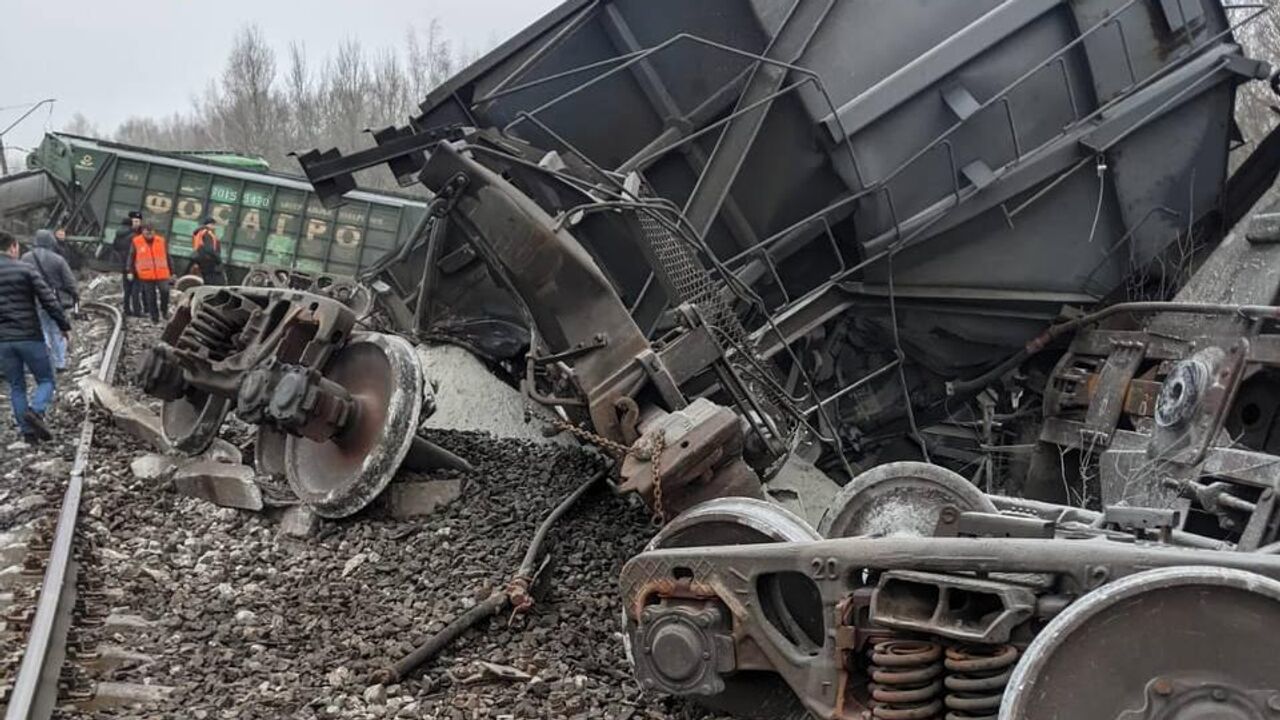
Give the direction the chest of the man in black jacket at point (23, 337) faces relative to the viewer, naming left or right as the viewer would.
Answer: facing away from the viewer and to the right of the viewer

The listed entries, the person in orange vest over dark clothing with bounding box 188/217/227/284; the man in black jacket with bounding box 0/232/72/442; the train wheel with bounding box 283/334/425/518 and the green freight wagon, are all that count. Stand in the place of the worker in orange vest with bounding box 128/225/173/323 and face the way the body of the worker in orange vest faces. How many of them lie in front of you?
2

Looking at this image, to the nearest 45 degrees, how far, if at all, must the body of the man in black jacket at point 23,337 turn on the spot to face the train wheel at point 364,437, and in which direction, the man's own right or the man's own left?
approximately 135° to the man's own right

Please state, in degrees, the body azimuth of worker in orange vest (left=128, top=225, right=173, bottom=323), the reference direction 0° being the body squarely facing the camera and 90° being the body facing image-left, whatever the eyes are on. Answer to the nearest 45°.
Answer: approximately 0°

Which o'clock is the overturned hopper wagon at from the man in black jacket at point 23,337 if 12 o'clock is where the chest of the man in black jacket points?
The overturned hopper wagon is roughly at 3 o'clock from the man in black jacket.

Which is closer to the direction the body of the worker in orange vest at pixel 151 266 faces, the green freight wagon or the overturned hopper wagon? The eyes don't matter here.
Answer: the overturned hopper wagon

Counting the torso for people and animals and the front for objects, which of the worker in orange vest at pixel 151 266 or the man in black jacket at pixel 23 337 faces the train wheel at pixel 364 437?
the worker in orange vest

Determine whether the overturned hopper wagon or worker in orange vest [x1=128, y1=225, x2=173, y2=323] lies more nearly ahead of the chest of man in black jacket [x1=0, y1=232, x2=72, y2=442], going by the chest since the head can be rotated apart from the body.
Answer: the worker in orange vest

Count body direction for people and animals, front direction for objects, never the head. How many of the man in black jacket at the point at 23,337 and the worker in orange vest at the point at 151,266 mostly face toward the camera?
1
